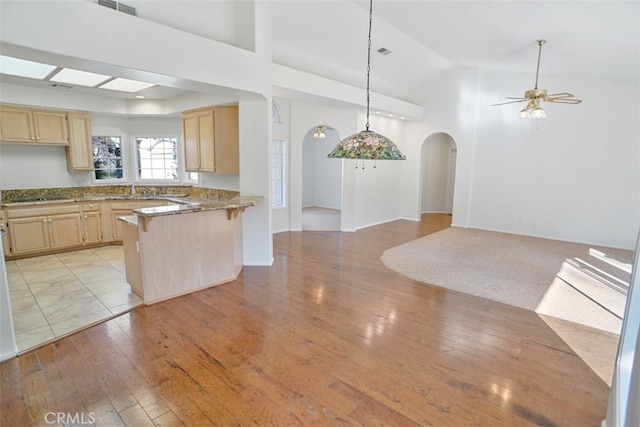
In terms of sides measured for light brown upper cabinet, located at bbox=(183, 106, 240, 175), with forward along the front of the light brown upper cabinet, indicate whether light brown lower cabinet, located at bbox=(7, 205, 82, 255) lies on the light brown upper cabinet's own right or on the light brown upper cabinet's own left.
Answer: on the light brown upper cabinet's own right

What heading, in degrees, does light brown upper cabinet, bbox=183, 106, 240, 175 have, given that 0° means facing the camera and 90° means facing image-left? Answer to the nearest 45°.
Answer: approximately 45°

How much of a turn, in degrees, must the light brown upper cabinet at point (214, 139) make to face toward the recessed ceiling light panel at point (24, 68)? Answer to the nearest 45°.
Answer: approximately 45° to its right

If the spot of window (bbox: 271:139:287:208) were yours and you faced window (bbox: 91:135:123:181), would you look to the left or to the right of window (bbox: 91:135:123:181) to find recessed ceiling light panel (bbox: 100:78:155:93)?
left

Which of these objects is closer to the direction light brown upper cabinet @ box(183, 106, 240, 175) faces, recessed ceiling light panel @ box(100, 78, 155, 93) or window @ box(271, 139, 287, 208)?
the recessed ceiling light panel

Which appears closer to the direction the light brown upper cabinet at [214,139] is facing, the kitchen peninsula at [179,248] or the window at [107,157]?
the kitchen peninsula

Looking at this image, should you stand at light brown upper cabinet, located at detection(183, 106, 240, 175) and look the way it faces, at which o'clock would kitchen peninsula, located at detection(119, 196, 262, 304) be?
The kitchen peninsula is roughly at 11 o'clock from the light brown upper cabinet.

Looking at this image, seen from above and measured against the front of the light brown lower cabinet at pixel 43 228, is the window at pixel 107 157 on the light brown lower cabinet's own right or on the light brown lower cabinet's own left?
on the light brown lower cabinet's own left

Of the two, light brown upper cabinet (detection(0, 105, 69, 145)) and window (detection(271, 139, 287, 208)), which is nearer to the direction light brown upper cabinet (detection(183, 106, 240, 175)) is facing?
the light brown upper cabinet

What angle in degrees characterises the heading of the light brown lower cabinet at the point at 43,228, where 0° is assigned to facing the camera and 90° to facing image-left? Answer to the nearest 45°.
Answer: approximately 0°
